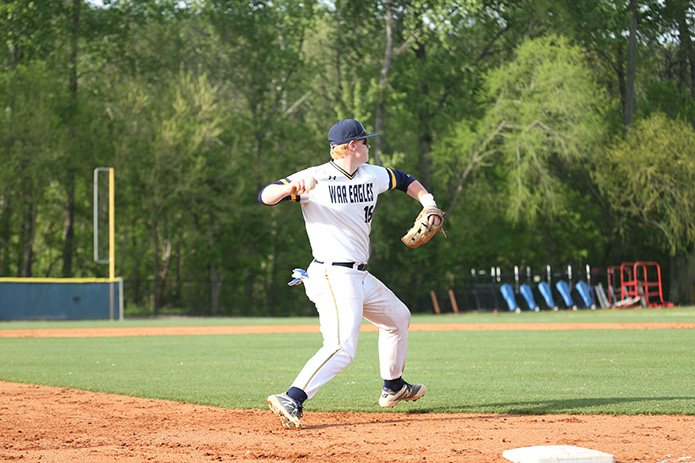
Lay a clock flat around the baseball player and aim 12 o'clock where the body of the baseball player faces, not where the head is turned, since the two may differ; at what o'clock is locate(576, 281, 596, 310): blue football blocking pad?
The blue football blocking pad is roughly at 8 o'clock from the baseball player.

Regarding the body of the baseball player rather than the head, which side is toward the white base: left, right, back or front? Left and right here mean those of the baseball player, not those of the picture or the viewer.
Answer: front

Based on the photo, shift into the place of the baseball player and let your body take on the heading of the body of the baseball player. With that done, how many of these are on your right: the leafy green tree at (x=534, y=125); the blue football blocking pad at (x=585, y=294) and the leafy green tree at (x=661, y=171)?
0

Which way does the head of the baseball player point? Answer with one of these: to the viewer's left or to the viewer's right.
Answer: to the viewer's right

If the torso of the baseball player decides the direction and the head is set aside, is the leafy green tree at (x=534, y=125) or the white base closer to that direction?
the white base

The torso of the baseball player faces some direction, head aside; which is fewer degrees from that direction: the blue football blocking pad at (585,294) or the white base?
the white base

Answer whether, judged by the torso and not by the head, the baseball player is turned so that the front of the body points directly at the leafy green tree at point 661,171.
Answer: no

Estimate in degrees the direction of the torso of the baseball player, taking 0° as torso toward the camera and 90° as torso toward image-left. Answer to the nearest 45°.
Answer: approximately 315°

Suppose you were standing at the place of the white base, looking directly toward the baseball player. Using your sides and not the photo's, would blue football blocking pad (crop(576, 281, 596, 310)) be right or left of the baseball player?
right

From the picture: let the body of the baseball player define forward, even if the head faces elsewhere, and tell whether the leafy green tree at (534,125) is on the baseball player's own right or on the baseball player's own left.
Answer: on the baseball player's own left
